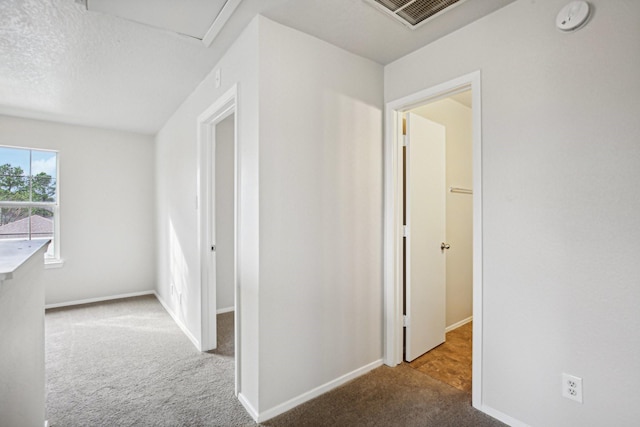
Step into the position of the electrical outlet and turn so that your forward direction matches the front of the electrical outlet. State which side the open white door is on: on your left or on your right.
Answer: on your right

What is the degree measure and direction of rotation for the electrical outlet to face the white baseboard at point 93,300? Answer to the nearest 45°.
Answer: approximately 45° to its right

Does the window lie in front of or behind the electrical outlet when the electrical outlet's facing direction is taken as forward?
in front

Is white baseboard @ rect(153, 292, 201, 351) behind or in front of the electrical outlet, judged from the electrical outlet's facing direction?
in front

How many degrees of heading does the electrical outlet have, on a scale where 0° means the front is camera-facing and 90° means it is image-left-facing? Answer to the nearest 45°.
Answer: approximately 45°
